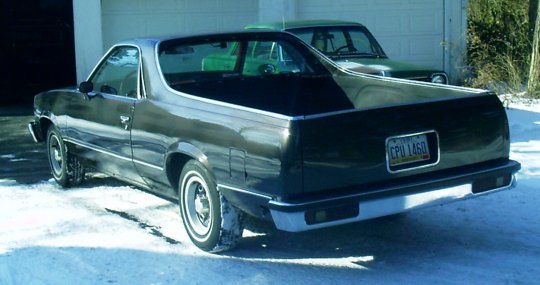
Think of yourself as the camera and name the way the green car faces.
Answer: facing the viewer and to the right of the viewer

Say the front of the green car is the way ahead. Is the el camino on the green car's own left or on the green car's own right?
on the green car's own right

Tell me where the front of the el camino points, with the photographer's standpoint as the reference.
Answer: facing away from the viewer and to the left of the viewer

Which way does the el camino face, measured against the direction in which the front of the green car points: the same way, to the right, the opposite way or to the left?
the opposite way

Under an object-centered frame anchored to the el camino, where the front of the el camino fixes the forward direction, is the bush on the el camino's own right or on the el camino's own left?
on the el camino's own right

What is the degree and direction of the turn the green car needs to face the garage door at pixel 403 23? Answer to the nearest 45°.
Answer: approximately 135° to its left

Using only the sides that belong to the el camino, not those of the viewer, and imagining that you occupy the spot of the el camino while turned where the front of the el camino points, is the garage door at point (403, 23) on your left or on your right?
on your right

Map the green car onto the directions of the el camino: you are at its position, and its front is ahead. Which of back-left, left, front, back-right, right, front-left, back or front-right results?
front-right
